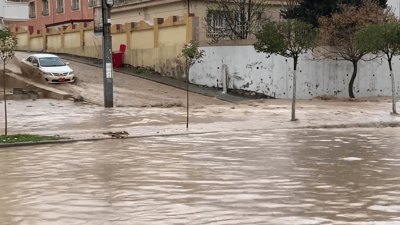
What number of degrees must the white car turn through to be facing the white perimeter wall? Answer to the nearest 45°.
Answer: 0° — it already faces it

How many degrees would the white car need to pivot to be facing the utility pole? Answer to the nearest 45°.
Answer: approximately 45° to its right

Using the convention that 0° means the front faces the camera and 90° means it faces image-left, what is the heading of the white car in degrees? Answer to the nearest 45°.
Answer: approximately 315°

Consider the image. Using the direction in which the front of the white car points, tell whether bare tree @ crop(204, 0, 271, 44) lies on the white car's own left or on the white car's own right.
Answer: on the white car's own left

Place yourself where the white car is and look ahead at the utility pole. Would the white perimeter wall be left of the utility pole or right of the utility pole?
left
